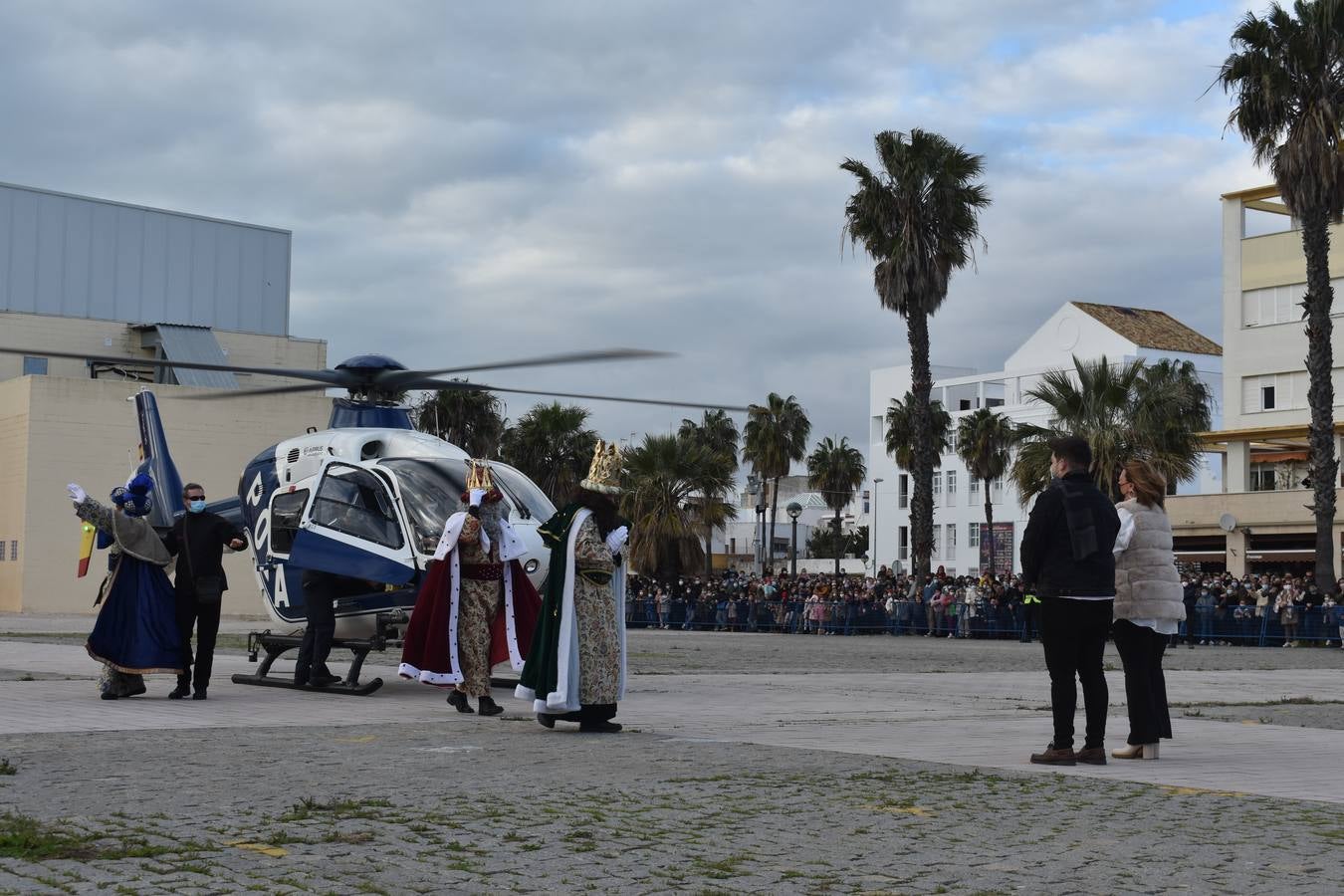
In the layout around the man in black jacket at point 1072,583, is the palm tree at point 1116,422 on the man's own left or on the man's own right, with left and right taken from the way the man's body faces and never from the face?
on the man's own right

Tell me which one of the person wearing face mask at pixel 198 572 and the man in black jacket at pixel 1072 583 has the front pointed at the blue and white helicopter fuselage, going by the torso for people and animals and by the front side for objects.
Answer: the man in black jacket

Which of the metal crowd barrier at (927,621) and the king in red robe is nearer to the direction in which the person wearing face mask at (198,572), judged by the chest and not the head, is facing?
the king in red robe

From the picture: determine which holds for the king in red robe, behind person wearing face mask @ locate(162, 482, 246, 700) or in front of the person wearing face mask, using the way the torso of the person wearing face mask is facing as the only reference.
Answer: in front

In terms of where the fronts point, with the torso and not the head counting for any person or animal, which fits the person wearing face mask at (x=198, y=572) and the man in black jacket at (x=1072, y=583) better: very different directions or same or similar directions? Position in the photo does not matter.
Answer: very different directions

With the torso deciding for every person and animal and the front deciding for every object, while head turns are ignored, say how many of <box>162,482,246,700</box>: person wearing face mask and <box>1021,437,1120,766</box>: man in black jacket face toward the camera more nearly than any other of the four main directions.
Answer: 1

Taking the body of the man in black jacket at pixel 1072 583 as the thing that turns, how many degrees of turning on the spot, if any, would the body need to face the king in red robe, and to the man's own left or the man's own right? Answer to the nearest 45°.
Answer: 0° — they already face them

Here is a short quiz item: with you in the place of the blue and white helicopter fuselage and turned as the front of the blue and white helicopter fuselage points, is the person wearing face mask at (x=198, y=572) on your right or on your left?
on your right

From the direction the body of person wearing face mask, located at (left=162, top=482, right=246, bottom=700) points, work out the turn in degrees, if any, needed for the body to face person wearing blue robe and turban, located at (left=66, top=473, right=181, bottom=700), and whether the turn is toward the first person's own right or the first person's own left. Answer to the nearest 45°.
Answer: approximately 45° to the first person's own right

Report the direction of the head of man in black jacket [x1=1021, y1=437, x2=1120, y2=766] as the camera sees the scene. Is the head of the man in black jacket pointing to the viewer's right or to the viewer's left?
to the viewer's left

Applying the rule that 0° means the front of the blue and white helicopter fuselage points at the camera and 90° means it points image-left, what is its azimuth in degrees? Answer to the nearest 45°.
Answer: approximately 315°

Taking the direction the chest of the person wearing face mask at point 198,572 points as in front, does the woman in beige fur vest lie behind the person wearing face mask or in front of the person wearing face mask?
in front

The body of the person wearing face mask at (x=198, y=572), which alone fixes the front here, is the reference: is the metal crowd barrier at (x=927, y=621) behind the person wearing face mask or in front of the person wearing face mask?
behind

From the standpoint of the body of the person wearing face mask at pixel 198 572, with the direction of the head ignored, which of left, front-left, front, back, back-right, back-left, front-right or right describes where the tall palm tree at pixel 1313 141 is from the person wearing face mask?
back-left

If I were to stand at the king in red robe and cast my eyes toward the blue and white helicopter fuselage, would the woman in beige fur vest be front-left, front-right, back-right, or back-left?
back-right

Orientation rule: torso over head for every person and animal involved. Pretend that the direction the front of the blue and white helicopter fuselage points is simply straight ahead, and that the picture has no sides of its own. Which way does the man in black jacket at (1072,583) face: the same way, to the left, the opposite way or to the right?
the opposite way
